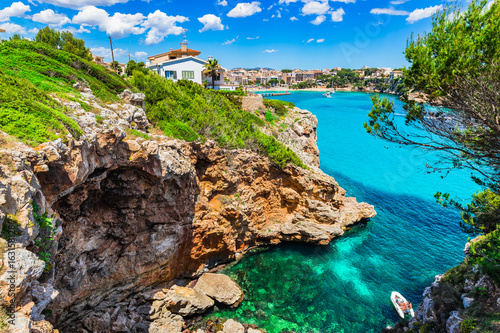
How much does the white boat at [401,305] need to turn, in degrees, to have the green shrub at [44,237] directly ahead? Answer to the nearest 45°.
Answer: approximately 90° to its left

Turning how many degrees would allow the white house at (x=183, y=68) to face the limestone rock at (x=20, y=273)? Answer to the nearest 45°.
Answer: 0° — it already faces it

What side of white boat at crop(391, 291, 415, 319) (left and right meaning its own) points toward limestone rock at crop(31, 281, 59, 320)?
left

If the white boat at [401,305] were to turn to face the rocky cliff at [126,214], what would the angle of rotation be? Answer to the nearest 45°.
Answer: approximately 90° to its left

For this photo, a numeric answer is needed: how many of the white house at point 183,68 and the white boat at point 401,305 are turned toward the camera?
1

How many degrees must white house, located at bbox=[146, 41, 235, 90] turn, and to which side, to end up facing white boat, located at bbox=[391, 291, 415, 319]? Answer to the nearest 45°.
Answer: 0° — it already faces it

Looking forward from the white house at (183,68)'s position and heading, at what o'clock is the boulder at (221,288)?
The boulder is roughly at 12 o'clock from the white house.

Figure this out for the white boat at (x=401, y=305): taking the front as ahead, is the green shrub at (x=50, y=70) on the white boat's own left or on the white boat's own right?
on the white boat's own left

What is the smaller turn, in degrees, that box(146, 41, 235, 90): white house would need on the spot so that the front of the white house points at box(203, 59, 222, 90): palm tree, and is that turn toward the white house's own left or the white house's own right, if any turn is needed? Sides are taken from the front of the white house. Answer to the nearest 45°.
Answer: approximately 90° to the white house's own left

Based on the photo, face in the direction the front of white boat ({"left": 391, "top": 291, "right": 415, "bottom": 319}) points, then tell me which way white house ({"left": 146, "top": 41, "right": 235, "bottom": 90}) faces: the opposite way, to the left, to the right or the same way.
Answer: the opposite way

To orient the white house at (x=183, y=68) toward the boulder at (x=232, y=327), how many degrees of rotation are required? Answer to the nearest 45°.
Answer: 0° — it already faces it

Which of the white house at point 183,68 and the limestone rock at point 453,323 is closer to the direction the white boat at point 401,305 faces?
the white house

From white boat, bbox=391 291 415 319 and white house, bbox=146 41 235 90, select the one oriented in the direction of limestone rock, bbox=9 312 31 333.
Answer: the white house

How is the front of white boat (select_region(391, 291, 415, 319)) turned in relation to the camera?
facing away from the viewer and to the left of the viewer
